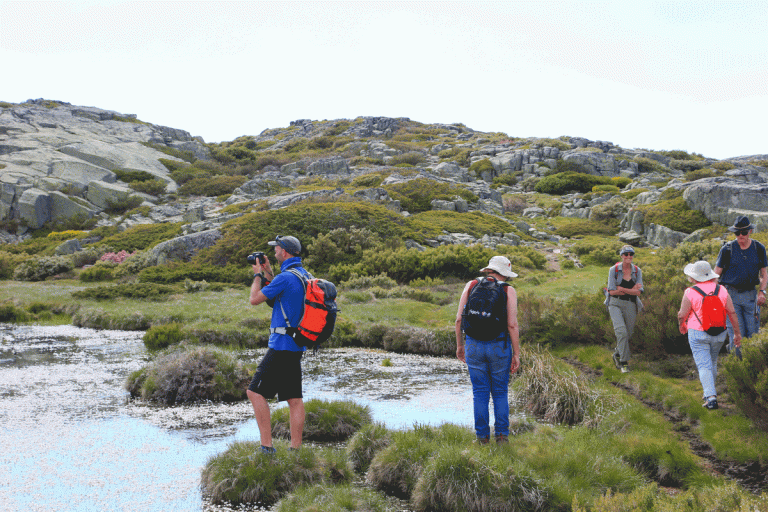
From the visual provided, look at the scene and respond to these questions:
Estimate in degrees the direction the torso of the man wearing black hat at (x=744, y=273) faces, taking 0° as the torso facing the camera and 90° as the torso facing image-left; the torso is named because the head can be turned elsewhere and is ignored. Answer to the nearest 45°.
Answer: approximately 0°

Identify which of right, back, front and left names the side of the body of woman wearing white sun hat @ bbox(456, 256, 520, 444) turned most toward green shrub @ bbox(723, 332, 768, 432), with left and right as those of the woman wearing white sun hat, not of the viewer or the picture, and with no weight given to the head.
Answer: right

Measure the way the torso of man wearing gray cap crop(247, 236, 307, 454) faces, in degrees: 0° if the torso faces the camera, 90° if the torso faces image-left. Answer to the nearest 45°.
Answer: approximately 90°

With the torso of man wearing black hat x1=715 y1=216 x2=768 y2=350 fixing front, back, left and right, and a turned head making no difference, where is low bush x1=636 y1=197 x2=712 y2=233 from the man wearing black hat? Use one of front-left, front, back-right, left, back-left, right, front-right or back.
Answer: back

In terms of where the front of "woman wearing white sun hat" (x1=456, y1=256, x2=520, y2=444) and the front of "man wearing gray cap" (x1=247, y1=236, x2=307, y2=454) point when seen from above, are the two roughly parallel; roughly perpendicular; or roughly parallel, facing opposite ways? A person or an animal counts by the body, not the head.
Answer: roughly perpendicular

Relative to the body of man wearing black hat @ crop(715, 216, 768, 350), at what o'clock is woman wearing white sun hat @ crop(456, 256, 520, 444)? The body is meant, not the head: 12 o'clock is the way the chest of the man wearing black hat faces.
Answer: The woman wearing white sun hat is roughly at 1 o'clock from the man wearing black hat.

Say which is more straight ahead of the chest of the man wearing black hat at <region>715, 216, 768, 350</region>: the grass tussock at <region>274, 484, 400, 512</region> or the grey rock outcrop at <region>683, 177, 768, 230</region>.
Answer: the grass tussock

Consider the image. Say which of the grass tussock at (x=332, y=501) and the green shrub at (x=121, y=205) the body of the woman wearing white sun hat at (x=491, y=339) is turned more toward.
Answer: the green shrub

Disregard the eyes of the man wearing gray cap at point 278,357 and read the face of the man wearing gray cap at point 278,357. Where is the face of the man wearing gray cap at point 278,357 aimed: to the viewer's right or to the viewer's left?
to the viewer's left

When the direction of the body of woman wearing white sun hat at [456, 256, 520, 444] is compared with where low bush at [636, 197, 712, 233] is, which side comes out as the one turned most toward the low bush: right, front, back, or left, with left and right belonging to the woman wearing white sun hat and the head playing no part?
front

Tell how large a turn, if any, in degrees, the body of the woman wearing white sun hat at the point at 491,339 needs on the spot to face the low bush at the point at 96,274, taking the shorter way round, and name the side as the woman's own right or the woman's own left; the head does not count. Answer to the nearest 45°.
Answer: approximately 45° to the woman's own left

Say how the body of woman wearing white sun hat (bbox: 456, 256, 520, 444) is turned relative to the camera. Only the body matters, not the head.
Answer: away from the camera

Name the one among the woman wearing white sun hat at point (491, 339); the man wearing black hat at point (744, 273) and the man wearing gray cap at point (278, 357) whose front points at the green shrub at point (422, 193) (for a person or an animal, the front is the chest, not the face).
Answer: the woman wearing white sun hat
